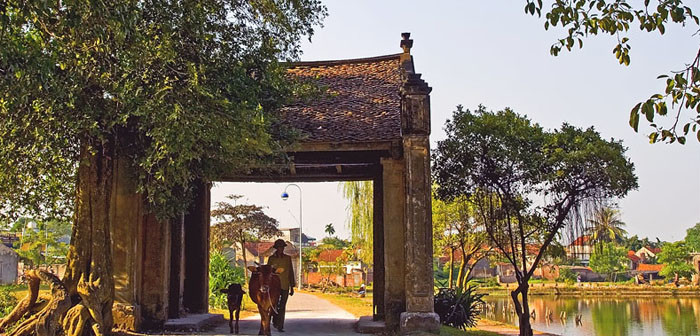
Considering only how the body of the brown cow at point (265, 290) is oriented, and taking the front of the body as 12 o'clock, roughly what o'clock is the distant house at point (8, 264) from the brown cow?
The distant house is roughly at 5 o'clock from the brown cow.

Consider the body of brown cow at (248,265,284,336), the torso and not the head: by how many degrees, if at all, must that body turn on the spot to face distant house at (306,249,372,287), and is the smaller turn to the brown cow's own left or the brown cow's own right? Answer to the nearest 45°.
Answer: approximately 180°

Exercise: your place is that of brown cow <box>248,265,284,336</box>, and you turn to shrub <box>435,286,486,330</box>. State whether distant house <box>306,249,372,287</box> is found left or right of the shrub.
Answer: left

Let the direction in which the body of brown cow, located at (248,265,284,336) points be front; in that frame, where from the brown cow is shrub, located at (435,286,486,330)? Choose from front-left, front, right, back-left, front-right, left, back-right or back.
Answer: back-left
